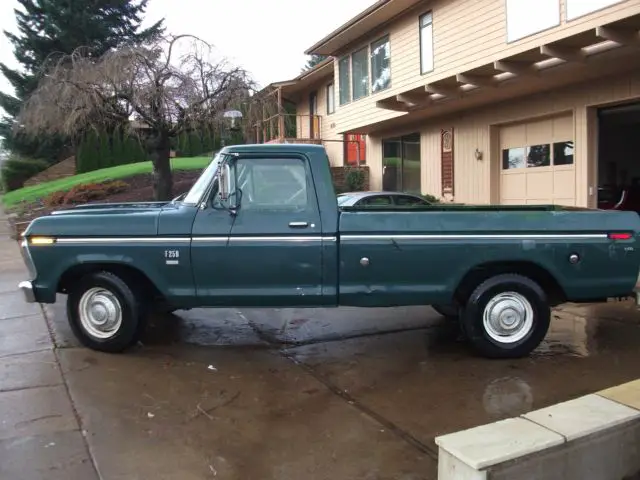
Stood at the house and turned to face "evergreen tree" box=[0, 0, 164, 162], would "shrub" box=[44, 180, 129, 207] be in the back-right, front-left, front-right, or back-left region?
front-left

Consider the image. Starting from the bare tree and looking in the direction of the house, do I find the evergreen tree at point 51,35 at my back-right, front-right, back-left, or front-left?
back-left

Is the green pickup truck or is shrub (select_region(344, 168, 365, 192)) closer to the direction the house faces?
the green pickup truck

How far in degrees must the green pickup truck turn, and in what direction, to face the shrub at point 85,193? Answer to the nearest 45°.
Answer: approximately 45° to its right

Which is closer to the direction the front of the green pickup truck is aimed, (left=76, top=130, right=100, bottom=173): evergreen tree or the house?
the evergreen tree

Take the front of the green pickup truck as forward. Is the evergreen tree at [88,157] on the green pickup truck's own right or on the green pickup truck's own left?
on the green pickup truck's own right

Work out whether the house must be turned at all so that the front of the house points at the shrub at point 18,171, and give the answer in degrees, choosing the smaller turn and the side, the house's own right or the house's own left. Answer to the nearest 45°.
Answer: approximately 90° to the house's own right

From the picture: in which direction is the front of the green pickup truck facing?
to the viewer's left

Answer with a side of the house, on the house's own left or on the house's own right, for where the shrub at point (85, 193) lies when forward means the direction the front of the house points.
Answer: on the house's own right

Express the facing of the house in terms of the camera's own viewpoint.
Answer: facing the viewer and to the left of the viewer

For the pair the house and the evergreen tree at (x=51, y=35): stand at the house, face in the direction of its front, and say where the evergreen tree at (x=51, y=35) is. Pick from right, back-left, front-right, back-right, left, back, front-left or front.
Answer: right

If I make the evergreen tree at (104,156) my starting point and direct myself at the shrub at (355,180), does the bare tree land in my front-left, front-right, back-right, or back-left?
front-right

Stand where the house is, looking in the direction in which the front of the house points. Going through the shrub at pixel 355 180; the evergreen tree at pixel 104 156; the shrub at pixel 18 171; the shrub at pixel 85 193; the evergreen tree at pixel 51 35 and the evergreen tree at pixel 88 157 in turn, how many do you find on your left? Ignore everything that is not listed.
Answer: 0

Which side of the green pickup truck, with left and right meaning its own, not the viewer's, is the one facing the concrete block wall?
left

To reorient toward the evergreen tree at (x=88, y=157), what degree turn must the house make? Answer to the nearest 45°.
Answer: approximately 90° to its right

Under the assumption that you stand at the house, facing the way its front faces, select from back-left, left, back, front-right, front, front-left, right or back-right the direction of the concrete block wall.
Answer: front-left

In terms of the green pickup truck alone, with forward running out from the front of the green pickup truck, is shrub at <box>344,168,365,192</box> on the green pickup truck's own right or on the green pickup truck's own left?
on the green pickup truck's own right

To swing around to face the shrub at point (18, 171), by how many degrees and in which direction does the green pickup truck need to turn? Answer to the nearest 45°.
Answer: approximately 45° to its right
